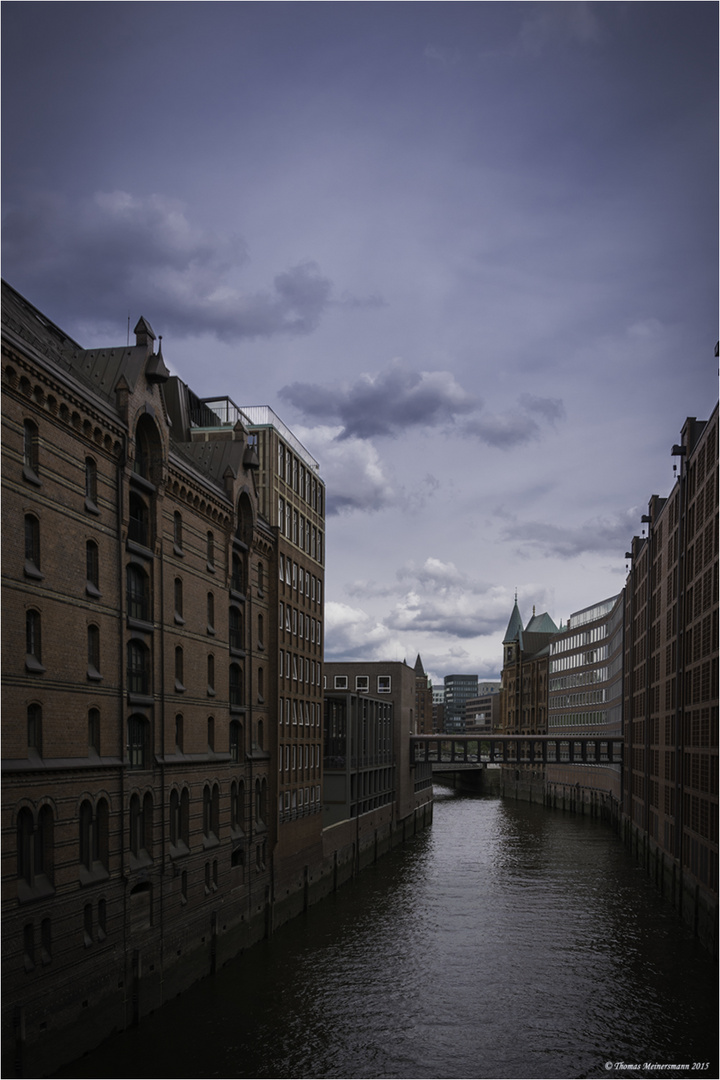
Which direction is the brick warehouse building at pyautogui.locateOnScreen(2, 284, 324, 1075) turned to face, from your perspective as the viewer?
facing the viewer and to the right of the viewer
